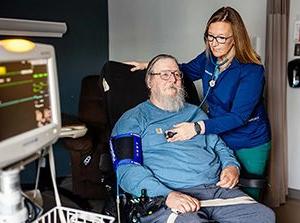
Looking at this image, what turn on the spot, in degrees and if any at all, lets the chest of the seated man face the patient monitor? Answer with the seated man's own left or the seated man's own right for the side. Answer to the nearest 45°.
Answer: approximately 45° to the seated man's own right

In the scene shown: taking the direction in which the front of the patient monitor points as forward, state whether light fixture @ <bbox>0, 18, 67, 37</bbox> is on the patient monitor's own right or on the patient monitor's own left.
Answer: on the patient monitor's own left

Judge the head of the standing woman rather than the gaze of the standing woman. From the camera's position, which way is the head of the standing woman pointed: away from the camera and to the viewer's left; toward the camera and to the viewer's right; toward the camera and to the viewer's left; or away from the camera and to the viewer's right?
toward the camera and to the viewer's left

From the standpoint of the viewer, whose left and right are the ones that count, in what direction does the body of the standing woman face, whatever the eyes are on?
facing the viewer and to the left of the viewer

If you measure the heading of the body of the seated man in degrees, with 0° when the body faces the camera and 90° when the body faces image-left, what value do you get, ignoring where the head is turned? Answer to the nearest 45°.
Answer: approximately 315°

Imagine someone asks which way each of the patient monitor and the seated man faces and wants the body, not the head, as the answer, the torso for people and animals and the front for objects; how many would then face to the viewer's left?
0
